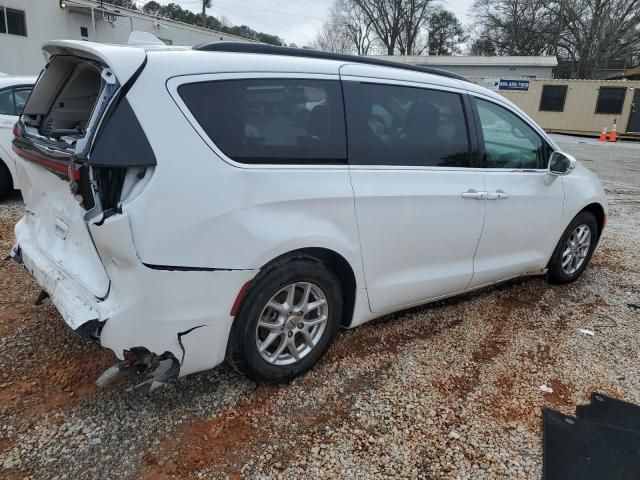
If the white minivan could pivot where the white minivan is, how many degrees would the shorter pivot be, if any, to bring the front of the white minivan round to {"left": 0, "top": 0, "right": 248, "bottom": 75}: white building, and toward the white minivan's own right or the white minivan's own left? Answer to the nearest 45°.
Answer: approximately 90° to the white minivan's own left

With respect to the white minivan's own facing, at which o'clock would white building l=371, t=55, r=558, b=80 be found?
The white building is roughly at 11 o'clock from the white minivan.

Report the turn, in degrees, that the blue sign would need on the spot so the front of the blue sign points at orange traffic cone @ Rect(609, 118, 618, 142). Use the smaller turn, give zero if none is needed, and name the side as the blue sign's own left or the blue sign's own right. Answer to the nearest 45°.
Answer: approximately 45° to the blue sign's own left

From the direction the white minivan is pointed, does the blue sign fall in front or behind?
in front

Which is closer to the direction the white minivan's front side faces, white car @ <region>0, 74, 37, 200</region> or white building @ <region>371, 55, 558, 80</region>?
the white building

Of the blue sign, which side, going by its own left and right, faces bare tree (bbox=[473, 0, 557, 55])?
back

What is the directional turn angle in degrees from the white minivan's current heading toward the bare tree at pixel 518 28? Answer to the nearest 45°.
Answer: approximately 45° to its left

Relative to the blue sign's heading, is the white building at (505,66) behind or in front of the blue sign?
behind

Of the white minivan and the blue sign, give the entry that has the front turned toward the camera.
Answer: the blue sign

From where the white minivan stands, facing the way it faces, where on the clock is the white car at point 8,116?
The white car is roughly at 9 o'clock from the white minivan.

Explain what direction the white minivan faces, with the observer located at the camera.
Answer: facing away from the viewer and to the right of the viewer

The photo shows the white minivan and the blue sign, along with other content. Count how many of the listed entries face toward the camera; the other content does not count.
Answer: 1

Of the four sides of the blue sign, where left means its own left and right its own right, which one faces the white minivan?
front

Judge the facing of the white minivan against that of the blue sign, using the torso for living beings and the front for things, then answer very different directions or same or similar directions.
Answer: very different directions

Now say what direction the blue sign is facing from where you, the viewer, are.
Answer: facing the viewer

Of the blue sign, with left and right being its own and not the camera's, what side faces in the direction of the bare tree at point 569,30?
back
